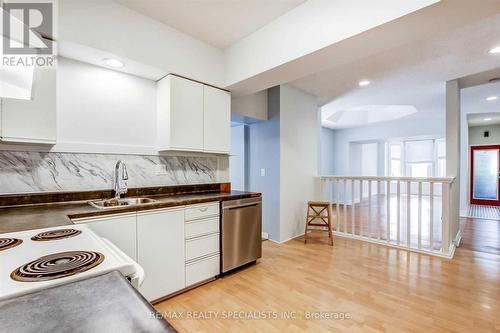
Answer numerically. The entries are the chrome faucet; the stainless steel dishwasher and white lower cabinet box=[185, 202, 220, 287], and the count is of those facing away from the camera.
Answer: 0

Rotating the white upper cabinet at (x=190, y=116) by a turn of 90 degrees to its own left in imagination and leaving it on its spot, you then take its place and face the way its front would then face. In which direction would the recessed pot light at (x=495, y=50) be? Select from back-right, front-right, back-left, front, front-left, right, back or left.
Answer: front-right

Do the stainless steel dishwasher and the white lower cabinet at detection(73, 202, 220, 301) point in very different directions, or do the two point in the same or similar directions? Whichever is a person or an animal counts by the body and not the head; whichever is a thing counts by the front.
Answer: same or similar directions

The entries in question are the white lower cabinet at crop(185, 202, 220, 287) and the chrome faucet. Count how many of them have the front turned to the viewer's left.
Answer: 0

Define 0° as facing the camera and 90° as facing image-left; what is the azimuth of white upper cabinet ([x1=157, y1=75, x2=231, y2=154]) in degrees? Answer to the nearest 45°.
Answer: approximately 315°

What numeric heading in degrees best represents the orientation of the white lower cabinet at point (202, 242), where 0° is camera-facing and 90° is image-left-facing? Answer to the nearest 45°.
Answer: approximately 315°

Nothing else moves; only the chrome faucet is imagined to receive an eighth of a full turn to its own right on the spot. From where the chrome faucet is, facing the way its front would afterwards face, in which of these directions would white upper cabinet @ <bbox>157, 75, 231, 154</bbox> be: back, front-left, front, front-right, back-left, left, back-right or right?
left

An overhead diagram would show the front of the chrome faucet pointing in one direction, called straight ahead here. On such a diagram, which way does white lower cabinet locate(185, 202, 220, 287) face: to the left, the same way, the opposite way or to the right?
the same way

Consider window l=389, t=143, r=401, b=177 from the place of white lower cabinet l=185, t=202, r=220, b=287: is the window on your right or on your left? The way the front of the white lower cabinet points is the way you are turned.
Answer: on your left

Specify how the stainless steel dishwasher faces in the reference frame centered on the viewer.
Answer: facing the viewer and to the right of the viewer

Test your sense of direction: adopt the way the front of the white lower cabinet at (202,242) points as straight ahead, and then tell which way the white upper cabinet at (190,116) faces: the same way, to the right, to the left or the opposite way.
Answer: the same way

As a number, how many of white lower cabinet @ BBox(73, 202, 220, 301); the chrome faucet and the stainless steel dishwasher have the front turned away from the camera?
0

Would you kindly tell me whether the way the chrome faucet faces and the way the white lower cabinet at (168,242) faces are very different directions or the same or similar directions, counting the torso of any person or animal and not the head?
same or similar directions

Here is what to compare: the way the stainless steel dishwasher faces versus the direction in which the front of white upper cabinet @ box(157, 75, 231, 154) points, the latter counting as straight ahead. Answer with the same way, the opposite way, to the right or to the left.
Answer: the same way

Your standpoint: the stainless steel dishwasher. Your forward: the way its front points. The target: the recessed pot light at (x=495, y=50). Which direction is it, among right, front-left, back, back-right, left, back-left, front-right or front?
front-left
